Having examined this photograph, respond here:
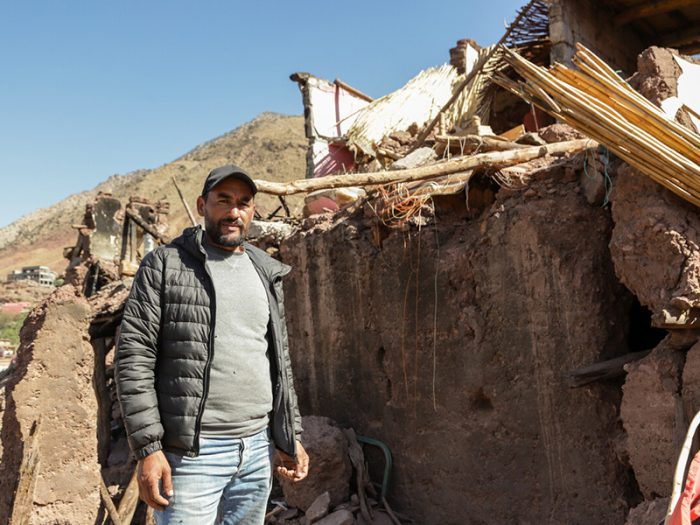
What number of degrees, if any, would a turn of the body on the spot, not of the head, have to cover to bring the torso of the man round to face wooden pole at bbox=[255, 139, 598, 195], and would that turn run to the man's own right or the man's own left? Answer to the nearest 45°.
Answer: approximately 90° to the man's own left

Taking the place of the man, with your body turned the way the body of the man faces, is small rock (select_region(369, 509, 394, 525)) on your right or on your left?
on your left

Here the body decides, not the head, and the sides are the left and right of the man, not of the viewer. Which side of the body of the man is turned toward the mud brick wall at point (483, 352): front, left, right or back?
left

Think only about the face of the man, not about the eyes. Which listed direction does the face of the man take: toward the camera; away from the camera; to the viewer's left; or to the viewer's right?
toward the camera

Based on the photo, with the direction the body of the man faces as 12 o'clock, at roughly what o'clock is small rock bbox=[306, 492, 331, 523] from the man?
The small rock is roughly at 8 o'clock from the man.

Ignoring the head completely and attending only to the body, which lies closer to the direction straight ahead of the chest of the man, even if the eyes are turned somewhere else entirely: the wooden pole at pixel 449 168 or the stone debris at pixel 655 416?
the stone debris

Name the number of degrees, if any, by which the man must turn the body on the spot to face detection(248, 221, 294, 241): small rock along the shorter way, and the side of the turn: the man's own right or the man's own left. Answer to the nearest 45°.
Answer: approximately 135° to the man's own left

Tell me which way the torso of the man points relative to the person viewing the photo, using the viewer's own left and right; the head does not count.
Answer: facing the viewer and to the right of the viewer
